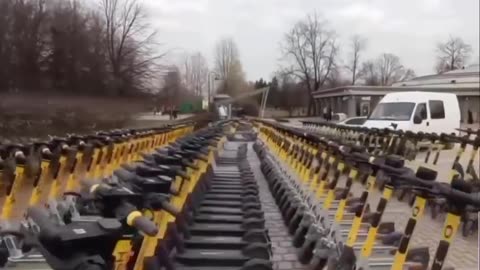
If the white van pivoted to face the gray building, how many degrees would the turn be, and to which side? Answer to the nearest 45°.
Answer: approximately 135° to its right

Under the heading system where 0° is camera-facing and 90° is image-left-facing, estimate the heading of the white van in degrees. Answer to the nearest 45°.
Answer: approximately 45°
